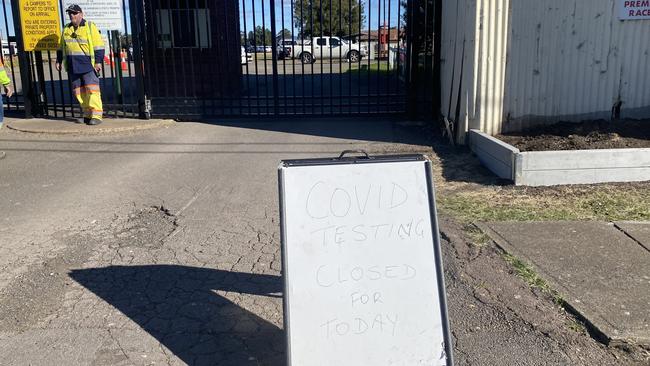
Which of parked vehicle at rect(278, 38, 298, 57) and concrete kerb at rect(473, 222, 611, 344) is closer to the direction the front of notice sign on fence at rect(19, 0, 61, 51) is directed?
the concrete kerb

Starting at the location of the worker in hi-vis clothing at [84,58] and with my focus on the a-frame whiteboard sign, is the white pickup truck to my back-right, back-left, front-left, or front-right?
back-left

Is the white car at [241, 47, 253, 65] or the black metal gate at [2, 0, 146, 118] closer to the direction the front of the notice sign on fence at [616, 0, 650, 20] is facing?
the black metal gate

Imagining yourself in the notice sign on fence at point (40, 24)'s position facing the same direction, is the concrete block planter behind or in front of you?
in front

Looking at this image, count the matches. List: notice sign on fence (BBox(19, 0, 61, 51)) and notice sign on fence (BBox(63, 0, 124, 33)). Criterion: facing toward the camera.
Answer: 2

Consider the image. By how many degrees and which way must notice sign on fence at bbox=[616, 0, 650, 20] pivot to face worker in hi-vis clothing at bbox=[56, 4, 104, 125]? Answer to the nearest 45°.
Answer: approximately 90° to its right

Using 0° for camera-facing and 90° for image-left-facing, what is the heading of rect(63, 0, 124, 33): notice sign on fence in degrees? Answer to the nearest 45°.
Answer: approximately 0°

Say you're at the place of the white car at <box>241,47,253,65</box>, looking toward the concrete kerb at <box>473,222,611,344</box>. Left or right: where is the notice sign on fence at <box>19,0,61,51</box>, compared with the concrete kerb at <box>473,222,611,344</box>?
right

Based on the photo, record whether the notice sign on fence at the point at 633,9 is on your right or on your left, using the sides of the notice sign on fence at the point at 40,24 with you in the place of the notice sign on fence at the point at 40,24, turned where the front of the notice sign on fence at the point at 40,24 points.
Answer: on your left

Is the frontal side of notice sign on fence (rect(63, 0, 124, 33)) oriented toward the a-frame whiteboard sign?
yes

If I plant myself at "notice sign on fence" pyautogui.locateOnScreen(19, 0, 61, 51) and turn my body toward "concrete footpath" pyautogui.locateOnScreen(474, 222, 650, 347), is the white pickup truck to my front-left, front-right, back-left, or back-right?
back-left

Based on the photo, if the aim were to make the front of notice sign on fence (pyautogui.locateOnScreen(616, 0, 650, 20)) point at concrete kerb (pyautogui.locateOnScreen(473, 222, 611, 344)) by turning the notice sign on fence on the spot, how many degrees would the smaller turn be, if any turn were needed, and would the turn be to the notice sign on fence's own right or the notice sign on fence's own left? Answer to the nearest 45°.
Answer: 0° — it already faces it

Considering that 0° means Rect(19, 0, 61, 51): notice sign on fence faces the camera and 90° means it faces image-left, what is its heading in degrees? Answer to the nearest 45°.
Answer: approximately 0°

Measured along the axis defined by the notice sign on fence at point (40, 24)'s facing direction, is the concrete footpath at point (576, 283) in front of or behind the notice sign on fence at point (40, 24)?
in front
